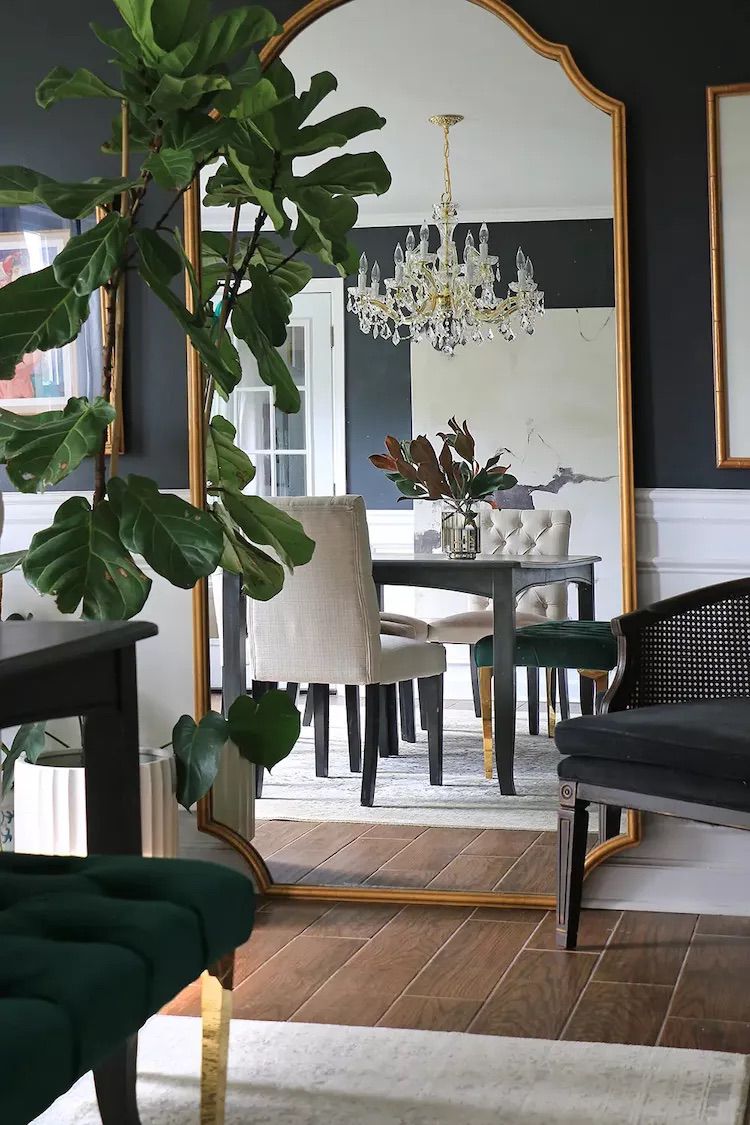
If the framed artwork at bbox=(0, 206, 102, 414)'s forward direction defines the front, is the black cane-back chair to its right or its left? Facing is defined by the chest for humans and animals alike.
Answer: on its left

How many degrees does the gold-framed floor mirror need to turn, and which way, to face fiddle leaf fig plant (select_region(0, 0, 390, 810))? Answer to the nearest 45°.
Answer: approximately 45° to its right

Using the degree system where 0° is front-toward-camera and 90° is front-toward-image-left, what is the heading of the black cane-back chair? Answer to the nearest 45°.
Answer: approximately 45°

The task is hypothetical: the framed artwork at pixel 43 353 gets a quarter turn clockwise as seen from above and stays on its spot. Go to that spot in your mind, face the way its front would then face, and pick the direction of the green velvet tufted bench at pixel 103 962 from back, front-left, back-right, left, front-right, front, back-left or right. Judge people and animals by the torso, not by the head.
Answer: left

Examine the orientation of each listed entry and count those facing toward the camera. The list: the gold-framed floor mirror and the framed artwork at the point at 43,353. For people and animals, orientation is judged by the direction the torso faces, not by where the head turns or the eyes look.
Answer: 2

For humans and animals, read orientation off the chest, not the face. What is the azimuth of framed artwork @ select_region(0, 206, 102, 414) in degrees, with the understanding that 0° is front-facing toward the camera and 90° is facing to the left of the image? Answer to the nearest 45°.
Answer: approximately 0°

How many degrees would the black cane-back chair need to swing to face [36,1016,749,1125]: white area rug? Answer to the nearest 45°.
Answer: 0° — it already faces it

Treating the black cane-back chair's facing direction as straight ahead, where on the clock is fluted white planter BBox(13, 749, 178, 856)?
The fluted white planter is roughly at 1 o'clock from the black cane-back chair.

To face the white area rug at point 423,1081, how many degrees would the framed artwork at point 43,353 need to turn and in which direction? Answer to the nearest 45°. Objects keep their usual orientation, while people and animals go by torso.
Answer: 0° — it already faces it

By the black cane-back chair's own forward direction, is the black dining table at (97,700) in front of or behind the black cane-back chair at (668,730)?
in front

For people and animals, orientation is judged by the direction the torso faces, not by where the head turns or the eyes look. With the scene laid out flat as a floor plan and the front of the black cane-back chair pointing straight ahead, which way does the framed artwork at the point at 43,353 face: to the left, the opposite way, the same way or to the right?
to the left

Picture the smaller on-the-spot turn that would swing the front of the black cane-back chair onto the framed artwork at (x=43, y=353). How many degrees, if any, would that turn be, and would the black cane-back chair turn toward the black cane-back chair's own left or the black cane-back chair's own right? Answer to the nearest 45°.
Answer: approximately 45° to the black cane-back chair's own right

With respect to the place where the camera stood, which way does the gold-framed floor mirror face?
facing the viewer

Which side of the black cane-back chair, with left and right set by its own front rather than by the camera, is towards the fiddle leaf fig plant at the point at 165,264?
front
